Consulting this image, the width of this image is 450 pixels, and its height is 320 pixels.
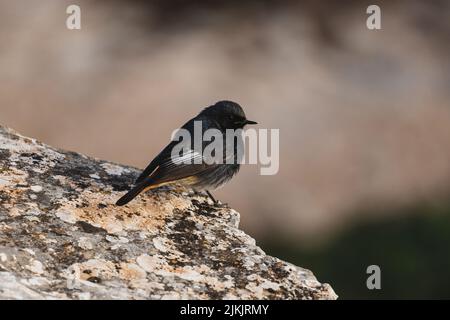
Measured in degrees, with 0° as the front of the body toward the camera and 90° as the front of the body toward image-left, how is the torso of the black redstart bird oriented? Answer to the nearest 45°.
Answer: approximately 270°
